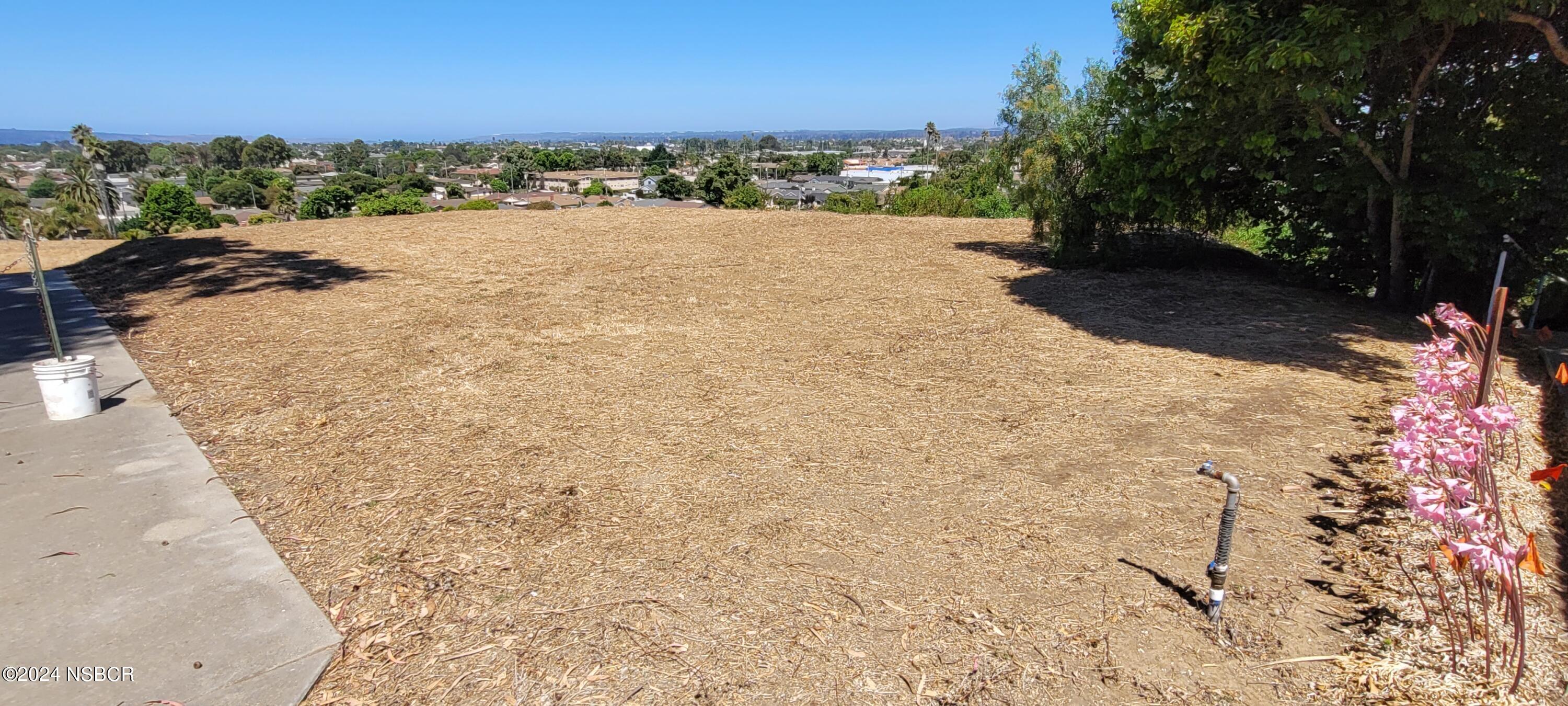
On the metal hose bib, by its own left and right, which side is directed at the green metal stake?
front

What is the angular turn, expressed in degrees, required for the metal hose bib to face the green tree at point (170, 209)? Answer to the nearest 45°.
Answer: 0° — it already faces it

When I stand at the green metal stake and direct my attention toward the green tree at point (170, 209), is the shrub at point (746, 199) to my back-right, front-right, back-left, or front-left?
front-right

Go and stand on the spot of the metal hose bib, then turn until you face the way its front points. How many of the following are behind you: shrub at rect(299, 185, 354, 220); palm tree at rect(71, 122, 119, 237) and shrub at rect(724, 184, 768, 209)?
0

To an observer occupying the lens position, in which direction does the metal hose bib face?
facing to the left of the viewer

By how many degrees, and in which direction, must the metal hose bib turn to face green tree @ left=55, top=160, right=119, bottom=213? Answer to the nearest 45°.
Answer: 0° — it already faces it

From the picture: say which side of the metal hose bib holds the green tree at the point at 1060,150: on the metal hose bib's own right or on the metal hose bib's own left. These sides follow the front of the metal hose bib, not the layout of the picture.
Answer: on the metal hose bib's own right

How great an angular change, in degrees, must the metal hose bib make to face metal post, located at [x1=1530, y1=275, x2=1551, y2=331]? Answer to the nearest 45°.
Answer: approximately 90° to its right

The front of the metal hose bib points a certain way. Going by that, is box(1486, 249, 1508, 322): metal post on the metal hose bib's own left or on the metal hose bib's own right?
on the metal hose bib's own right

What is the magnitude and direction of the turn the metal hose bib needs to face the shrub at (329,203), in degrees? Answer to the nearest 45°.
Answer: approximately 45° to its right

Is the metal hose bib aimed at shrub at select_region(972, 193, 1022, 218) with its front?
no

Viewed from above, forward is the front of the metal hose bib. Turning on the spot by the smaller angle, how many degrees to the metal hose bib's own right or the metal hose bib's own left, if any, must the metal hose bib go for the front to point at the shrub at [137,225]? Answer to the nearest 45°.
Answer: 0° — it already faces it

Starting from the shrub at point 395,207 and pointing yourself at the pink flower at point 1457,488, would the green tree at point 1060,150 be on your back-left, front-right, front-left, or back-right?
front-left

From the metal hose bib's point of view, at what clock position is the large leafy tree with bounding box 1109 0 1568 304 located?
The large leafy tree is roughly at 3 o'clock from the metal hose bib.

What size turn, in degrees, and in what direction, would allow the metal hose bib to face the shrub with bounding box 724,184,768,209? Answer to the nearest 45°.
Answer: approximately 45° to its right
